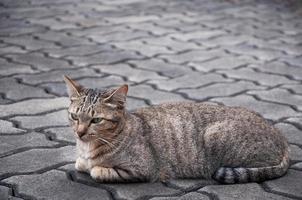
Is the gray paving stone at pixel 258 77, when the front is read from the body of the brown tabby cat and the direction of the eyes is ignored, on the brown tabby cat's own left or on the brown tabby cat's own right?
on the brown tabby cat's own right

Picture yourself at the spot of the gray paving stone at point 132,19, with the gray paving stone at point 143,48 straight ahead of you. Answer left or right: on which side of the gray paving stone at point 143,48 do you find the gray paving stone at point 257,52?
left

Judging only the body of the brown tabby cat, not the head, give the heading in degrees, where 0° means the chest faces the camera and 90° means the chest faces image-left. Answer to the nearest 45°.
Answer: approximately 90°

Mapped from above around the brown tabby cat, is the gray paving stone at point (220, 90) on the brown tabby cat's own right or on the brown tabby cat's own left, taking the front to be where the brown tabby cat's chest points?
on the brown tabby cat's own right

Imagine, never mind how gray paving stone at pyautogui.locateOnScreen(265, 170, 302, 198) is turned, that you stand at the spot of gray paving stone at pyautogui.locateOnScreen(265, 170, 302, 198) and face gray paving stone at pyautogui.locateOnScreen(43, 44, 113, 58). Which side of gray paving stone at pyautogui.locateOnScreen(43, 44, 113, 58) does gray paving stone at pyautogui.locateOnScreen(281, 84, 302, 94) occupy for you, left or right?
right

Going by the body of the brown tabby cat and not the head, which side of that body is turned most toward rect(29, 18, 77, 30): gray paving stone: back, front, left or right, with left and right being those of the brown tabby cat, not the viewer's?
right

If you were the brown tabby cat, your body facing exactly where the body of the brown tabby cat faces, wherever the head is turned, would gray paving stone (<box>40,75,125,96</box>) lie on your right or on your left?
on your right

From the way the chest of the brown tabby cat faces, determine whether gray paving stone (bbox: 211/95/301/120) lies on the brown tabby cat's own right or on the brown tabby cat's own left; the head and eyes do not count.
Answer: on the brown tabby cat's own right

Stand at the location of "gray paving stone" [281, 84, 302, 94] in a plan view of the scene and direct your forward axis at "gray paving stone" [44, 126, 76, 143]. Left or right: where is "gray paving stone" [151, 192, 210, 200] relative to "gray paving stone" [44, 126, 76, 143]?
left

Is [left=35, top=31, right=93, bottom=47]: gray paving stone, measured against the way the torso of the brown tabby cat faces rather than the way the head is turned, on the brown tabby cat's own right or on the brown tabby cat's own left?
on the brown tabby cat's own right

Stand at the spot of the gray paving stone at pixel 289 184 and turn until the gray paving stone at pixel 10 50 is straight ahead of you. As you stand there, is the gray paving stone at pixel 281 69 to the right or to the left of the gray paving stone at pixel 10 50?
right

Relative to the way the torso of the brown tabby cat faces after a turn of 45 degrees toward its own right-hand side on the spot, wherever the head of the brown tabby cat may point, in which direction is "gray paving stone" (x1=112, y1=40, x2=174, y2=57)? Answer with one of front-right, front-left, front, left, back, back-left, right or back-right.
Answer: front-right

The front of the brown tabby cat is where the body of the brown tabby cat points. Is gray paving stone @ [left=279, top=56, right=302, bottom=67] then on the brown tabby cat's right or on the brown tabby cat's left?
on the brown tabby cat's right
